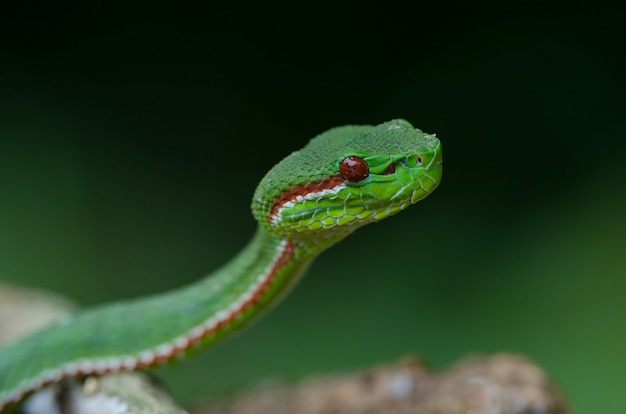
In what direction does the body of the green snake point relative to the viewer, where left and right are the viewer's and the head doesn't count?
facing to the right of the viewer
